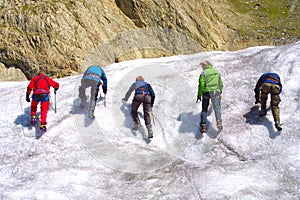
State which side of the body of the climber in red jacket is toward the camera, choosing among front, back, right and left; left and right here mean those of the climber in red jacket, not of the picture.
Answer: back

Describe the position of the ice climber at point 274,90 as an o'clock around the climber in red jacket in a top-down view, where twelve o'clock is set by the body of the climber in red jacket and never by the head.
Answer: The ice climber is roughly at 4 o'clock from the climber in red jacket.

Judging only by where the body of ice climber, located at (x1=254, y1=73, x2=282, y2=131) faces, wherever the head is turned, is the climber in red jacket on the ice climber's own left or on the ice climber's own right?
on the ice climber's own left

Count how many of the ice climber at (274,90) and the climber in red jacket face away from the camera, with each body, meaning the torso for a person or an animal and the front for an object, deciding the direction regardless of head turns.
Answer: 2

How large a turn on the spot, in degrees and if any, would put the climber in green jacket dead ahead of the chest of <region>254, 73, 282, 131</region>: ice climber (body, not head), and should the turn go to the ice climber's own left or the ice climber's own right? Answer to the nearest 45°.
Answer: approximately 90° to the ice climber's own left

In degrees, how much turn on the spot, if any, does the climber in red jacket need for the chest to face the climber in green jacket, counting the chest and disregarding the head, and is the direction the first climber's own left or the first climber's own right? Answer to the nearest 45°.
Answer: approximately 135° to the first climber's own right

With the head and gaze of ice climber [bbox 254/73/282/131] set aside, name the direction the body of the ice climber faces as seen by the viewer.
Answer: away from the camera
